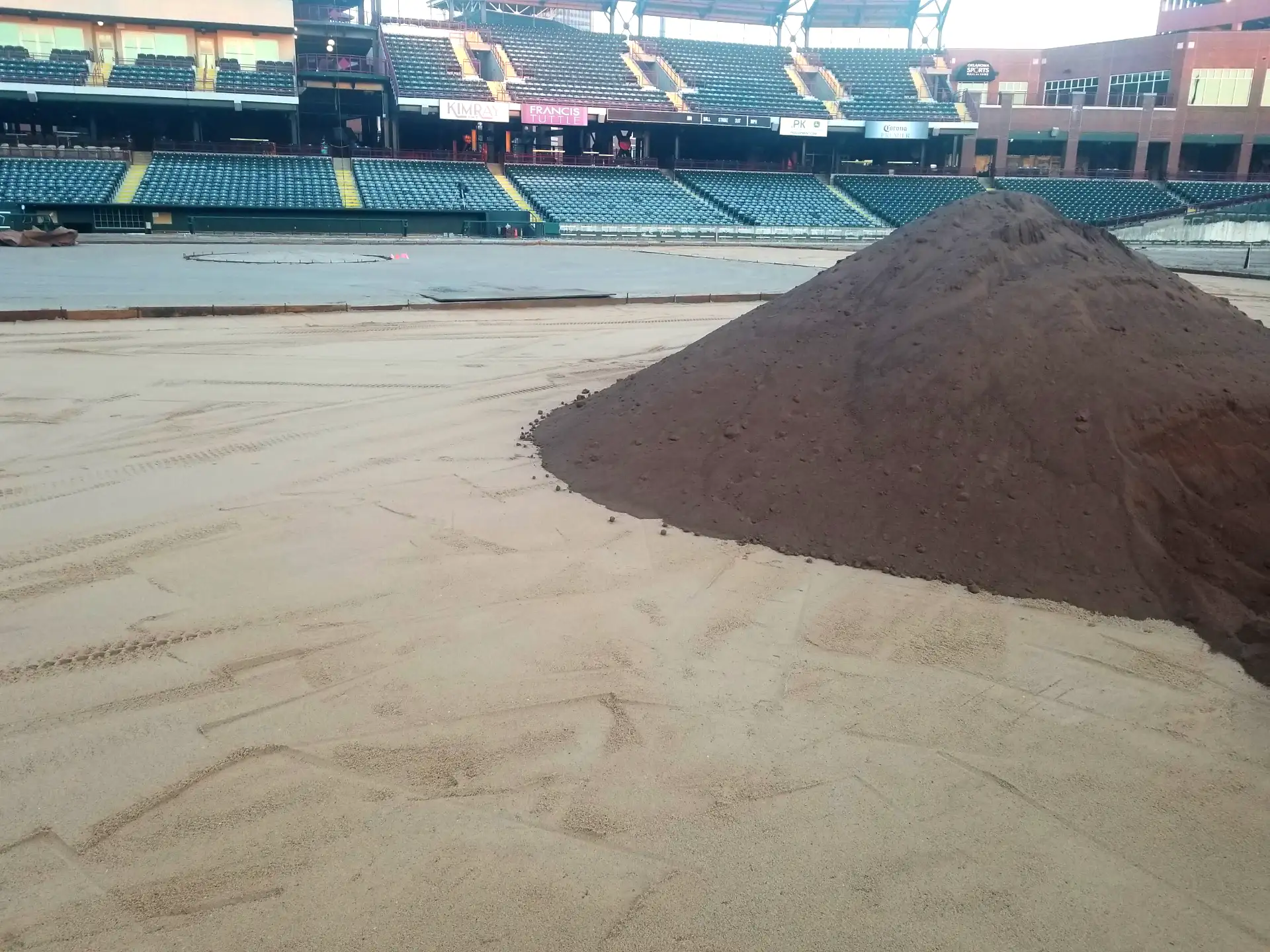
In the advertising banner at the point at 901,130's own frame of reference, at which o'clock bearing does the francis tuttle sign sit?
The francis tuttle sign is roughly at 2 o'clock from the advertising banner.

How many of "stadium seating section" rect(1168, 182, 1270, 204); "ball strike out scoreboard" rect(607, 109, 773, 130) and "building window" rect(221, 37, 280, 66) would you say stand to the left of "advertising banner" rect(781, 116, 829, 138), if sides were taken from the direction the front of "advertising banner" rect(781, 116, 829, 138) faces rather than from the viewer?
1

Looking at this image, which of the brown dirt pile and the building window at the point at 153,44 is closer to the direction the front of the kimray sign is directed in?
the brown dirt pile

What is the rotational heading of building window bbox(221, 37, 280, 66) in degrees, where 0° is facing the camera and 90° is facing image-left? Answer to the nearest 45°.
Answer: approximately 0°

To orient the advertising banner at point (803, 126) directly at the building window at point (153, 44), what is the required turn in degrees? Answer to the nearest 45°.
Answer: approximately 90° to its right

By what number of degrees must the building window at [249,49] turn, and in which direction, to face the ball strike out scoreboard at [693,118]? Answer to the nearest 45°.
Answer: approximately 90° to its left

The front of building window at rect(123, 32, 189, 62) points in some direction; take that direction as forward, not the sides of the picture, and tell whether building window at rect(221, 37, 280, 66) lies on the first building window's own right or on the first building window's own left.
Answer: on the first building window's own left
